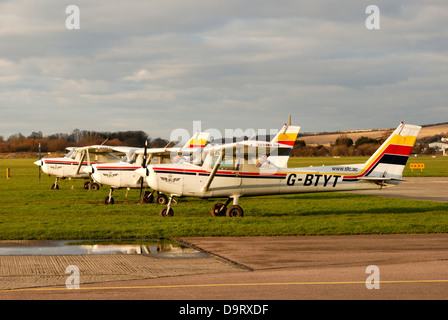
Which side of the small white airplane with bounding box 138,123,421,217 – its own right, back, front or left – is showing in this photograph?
left
